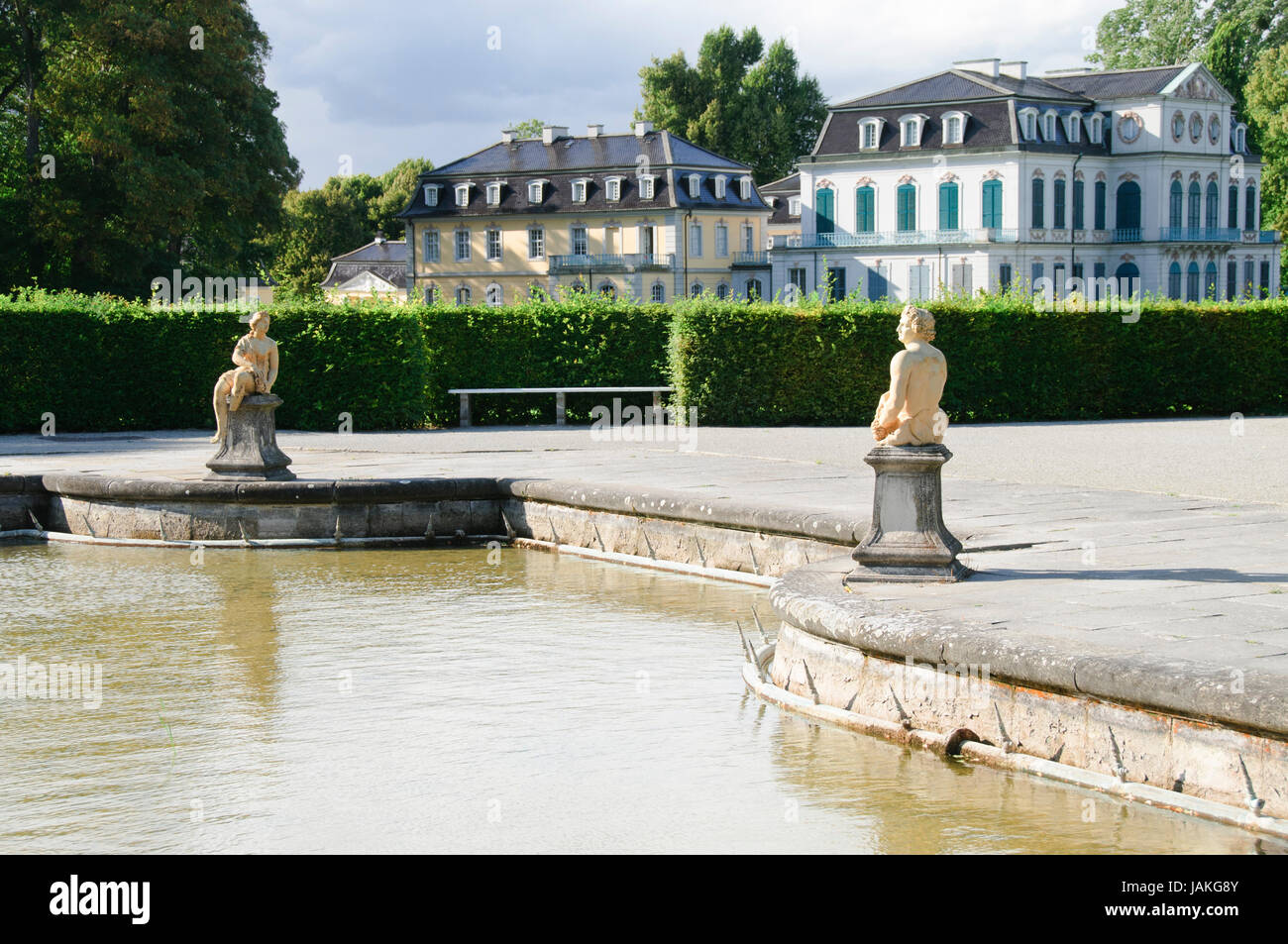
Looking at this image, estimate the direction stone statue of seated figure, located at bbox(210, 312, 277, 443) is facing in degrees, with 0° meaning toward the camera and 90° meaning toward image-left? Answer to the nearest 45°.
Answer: approximately 45°

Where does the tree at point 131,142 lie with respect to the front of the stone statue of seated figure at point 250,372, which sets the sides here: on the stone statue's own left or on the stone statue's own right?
on the stone statue's own right

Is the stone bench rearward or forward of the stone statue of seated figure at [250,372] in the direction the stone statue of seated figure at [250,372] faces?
rearward

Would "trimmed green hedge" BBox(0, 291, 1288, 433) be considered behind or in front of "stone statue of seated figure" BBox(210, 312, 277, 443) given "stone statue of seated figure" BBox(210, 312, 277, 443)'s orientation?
behind
